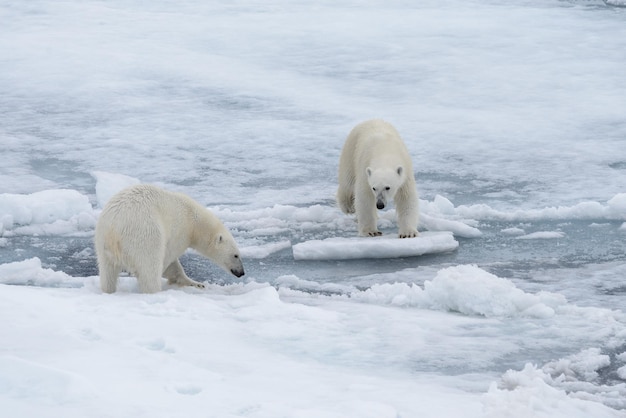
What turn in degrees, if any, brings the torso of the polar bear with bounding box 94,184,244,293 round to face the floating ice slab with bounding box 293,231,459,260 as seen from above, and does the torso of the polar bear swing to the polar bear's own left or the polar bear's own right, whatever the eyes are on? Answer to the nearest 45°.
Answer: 0° — it already faces it

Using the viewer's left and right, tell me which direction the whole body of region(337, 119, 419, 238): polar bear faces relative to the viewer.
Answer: facing the viewer

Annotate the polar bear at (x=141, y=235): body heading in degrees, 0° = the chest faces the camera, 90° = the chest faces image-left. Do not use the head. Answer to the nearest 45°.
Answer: approximately 225°

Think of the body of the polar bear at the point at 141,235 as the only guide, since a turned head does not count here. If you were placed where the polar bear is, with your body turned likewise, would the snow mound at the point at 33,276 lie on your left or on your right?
on your left

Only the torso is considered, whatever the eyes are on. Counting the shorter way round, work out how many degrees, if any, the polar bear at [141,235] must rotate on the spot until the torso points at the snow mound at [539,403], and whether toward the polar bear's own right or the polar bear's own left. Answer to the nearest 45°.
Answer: approximately 90° to the polar bear's own right

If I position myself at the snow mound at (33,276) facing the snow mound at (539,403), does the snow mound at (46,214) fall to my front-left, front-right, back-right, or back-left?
back-left

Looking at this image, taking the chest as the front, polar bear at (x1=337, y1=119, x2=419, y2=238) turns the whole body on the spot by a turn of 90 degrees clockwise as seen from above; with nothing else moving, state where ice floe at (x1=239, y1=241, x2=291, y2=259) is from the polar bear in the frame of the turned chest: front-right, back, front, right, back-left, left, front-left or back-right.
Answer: front-left

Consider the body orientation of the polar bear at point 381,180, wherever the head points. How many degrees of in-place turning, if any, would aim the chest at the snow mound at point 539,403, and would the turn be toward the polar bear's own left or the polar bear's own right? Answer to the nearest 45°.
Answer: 0° — it already faces it

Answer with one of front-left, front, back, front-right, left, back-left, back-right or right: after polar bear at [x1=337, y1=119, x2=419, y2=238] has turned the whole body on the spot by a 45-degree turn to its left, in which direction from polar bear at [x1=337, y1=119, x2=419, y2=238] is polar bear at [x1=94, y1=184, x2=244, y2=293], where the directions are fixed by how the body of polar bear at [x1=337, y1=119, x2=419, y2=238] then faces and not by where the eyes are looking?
right

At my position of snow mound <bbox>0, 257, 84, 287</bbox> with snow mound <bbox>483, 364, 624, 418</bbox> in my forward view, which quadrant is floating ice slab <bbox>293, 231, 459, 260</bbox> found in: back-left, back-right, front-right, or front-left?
front-left
